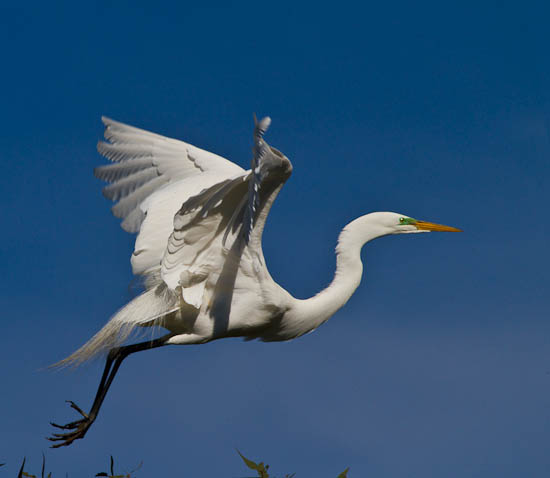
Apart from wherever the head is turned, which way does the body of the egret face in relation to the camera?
to the viewer's right
